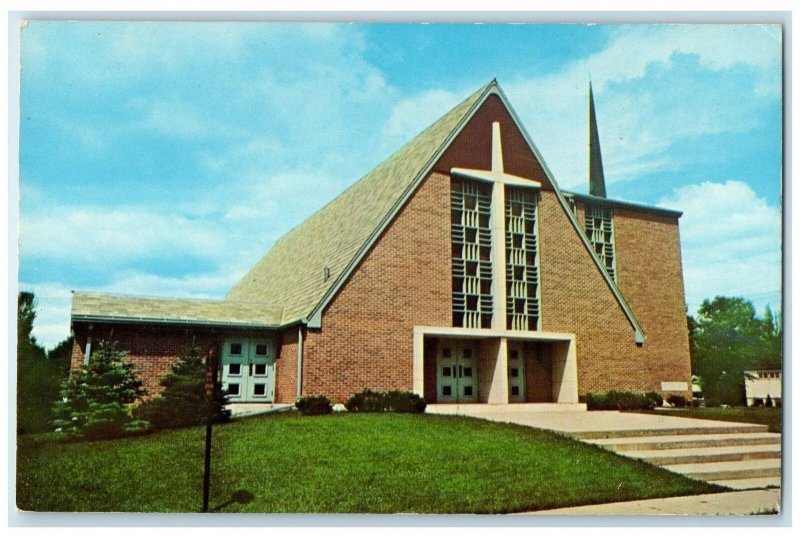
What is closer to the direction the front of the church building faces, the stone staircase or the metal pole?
the stone staircase

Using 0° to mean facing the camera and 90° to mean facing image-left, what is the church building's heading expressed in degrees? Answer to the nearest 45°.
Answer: approximately 315°

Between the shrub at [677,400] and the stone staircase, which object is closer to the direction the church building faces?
the stone staircase

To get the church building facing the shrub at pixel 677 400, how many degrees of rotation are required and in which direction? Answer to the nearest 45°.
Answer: approximately 45° to its left

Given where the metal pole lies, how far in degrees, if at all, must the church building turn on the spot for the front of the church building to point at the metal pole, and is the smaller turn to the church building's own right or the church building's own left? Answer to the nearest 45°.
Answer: approximately 90° to the church building's own right

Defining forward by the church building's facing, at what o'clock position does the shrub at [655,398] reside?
The shrub is roughly at 10 o'clock from the church building.

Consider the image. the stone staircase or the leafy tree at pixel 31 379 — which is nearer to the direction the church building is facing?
the stone staircase

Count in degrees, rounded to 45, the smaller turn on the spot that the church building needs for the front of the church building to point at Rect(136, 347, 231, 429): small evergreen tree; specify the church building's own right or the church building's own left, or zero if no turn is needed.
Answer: approximately 90° to the church building's own right

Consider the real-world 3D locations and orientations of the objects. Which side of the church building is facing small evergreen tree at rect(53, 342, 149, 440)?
right

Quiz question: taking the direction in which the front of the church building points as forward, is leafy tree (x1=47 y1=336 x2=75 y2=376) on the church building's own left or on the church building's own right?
on the church building's own right
